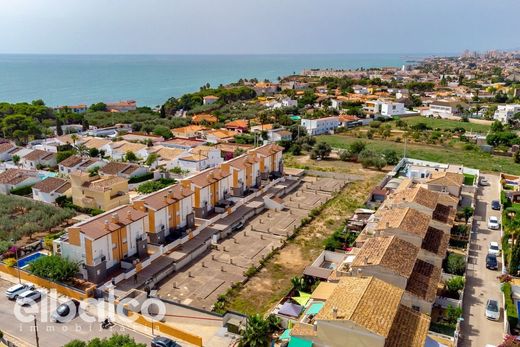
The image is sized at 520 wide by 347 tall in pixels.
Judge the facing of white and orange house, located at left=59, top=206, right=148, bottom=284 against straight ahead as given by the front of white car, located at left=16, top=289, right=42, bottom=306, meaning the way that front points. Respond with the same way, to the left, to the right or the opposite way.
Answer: to the left

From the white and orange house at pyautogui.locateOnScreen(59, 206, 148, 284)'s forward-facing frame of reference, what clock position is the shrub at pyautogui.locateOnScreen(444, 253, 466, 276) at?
The shrub is roughly at 11 o'clock from the white and orange house.

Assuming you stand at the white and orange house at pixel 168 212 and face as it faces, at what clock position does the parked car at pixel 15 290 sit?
The parked car is roughly at 3 o'clock from the white and orange house.

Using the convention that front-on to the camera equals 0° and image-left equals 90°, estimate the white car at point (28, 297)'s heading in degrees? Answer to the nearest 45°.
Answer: approximately 45°

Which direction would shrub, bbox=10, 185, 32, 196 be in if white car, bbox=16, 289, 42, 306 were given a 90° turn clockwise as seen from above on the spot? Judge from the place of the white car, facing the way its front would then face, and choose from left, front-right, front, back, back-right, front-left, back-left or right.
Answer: front-right
